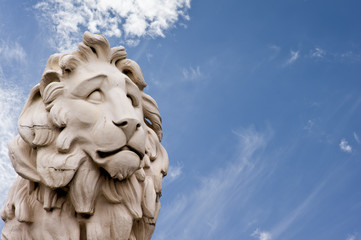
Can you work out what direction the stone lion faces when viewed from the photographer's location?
facing the viewer and to the right of the viewer
